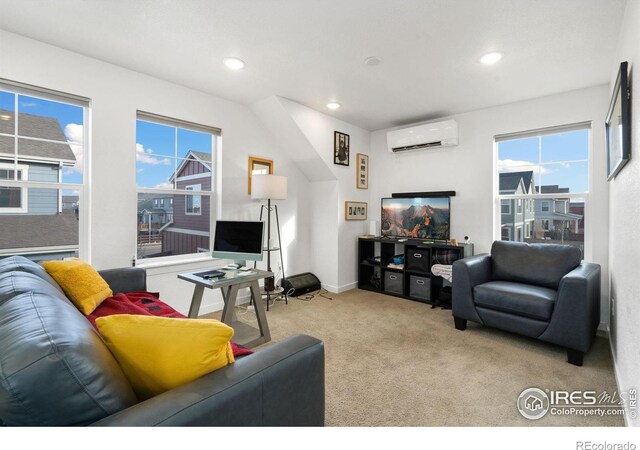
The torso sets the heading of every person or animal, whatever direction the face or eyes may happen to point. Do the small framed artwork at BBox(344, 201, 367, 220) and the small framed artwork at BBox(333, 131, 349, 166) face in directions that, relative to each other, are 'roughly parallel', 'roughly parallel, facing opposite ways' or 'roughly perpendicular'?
roughly parallel

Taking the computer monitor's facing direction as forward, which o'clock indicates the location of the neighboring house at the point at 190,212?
The neighboring house is roughly at 5 o'clock from the computer monitor.

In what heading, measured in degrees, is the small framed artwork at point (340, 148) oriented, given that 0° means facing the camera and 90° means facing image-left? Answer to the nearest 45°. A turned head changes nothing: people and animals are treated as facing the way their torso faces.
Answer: approximately 315°

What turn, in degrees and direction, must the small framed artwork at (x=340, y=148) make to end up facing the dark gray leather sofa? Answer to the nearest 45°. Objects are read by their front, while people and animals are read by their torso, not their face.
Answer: approximately 45° to its right

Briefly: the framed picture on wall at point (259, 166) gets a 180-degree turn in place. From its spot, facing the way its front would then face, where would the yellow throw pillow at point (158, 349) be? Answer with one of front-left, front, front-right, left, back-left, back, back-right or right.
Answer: back-left

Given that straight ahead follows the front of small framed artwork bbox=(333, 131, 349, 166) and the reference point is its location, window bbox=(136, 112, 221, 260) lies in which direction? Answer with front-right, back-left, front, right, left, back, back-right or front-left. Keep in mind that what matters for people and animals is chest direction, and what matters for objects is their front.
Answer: right

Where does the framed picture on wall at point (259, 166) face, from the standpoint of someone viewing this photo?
facing the viewer and to the right of the viewer

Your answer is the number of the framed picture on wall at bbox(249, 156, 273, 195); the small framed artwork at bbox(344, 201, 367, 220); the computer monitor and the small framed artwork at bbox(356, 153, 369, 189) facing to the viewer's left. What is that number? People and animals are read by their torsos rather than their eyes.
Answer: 0

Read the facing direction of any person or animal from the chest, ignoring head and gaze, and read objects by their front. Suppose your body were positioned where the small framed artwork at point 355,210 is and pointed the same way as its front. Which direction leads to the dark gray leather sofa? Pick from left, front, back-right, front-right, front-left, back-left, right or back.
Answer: front-right

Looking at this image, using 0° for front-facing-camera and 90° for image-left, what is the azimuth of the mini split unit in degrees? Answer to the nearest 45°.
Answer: approximately 45°

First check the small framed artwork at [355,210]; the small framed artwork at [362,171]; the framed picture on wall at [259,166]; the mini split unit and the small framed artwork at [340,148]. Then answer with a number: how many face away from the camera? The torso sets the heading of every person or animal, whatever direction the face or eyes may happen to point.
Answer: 0

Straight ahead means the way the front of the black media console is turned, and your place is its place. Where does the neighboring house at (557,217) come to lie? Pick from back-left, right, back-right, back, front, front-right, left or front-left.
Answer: back-left

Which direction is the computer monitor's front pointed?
toward the camera

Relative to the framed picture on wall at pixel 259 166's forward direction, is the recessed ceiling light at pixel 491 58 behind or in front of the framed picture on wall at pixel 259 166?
in front

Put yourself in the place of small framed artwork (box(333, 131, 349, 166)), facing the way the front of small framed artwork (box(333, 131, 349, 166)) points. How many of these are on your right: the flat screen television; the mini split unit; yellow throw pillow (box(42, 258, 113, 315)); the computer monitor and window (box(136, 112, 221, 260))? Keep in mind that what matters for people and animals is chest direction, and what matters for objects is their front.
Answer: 3

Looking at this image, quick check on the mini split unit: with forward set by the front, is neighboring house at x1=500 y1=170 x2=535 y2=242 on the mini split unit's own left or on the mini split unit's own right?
on the mini split unit's own left

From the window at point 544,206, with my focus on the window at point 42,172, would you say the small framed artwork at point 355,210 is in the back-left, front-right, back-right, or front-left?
front-right
